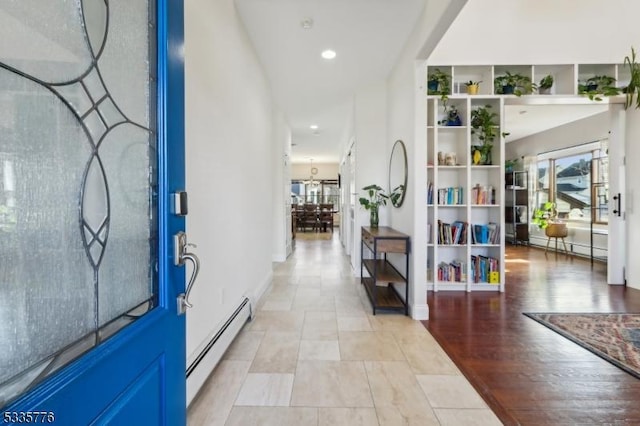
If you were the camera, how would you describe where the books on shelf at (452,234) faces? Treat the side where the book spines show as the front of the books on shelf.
facing the viewer

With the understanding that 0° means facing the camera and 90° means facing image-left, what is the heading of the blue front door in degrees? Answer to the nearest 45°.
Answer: approximately 315°

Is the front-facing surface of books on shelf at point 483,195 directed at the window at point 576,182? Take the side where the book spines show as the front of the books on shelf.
no

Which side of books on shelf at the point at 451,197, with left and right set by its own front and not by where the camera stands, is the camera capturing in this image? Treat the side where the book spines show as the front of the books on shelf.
front

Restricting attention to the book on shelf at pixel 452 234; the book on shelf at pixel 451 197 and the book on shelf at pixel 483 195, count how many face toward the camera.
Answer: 3

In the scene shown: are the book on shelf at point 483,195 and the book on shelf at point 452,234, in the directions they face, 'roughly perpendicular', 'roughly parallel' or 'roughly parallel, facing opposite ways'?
roughly parallel

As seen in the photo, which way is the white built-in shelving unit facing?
toward the camera

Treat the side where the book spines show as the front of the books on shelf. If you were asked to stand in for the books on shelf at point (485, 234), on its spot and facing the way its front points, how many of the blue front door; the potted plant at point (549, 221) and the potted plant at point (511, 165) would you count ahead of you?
1

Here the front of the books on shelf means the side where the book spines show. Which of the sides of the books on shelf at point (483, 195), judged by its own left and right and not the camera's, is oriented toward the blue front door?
front

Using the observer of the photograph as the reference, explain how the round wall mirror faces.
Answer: facing to the left of the viewer

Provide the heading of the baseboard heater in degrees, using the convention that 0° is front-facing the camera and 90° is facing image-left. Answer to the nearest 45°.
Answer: approximately 270°

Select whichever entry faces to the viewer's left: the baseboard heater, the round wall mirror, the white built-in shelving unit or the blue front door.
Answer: the round wall mirror

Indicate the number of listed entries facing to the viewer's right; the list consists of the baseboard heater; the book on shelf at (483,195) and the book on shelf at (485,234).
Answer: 1
